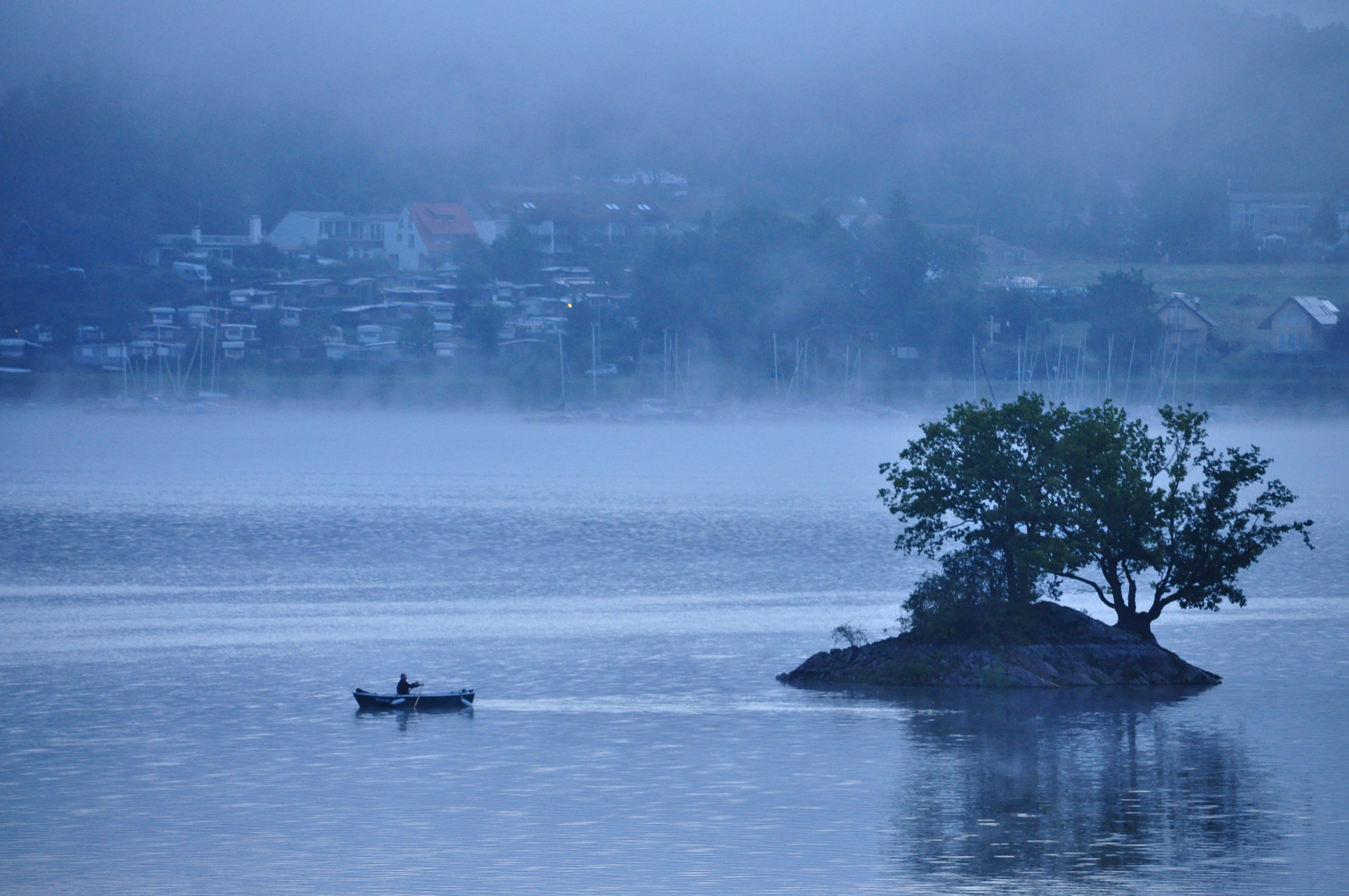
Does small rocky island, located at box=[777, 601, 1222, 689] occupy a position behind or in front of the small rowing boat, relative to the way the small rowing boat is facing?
behind

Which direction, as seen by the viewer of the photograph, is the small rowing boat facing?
facing to the left of the viewer

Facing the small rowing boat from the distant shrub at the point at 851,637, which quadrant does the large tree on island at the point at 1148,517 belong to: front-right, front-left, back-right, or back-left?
back-left

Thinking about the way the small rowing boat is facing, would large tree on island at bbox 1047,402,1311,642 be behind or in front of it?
behind

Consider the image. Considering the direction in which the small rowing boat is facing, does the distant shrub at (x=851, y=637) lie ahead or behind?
behind

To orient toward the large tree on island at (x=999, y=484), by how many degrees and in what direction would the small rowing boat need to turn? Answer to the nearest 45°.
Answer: approximately 180°
